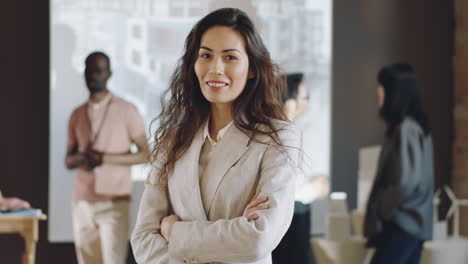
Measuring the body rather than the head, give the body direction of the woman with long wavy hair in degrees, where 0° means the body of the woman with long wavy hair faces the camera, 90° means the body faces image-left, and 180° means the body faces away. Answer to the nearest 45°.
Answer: approximately 45°

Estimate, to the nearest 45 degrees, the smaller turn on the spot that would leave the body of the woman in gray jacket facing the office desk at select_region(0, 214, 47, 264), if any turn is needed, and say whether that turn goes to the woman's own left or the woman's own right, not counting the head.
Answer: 0° — they already face it

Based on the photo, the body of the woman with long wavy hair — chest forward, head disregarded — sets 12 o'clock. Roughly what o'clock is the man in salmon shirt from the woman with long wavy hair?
The man in salmon shirt is roughly at 4 o'clock from the woman with long wavy hair.

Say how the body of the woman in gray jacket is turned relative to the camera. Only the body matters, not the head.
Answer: to the viewer's left

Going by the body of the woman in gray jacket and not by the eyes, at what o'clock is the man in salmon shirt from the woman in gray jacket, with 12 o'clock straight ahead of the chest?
The man in salmon shirt is roughly at 12 o'clock from the woman in gray jacket.

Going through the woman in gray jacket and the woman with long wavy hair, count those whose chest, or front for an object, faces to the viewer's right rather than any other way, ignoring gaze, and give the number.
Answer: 0

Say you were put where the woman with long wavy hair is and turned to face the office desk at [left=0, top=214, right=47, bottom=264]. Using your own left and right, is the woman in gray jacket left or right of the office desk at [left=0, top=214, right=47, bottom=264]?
right

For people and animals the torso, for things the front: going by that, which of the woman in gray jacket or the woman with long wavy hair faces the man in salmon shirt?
the woman in gray jacket
